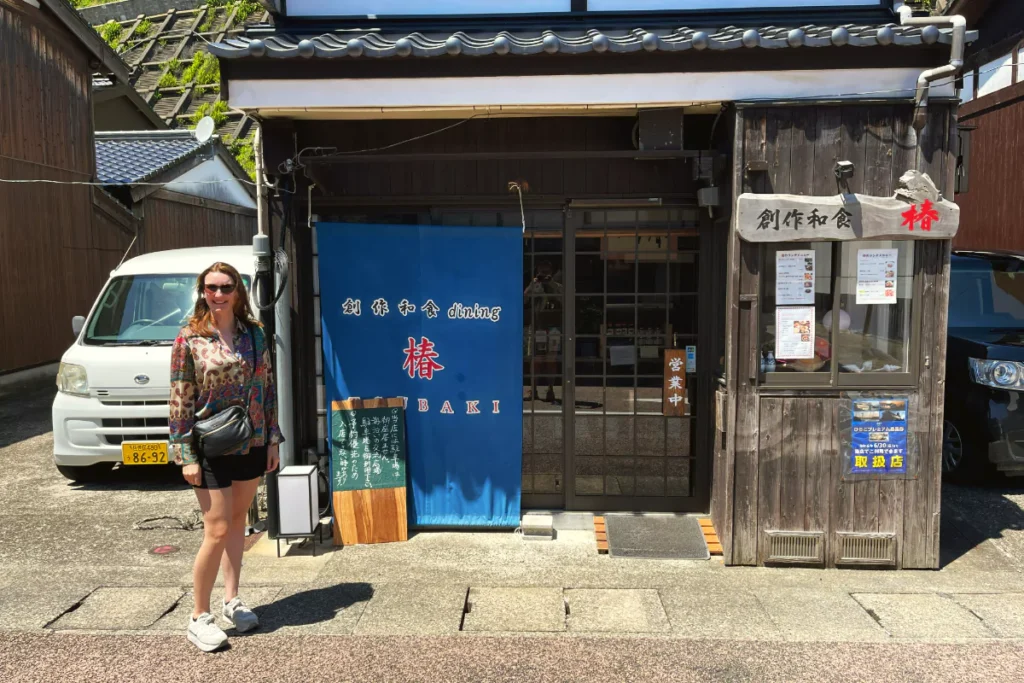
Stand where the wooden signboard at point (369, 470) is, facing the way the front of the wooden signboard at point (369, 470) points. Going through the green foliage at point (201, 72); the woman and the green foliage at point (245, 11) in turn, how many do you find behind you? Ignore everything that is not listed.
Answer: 2

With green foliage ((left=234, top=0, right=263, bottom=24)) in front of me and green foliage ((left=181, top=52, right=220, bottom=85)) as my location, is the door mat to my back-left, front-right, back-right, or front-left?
back-right

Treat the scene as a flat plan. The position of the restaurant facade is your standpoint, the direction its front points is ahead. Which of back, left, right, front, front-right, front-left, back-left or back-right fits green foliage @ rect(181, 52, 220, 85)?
back-right

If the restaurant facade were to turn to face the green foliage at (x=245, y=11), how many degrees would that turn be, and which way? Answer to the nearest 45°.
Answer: approximately 135° to its right

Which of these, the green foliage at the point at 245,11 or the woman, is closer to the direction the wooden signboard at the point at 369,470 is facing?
the woman
